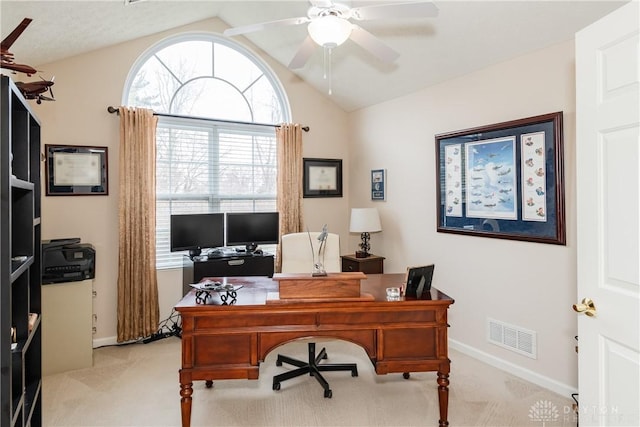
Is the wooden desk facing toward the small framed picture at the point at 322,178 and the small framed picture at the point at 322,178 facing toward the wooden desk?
yes

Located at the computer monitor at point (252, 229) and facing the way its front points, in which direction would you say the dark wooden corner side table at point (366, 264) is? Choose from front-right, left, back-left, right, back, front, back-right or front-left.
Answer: left

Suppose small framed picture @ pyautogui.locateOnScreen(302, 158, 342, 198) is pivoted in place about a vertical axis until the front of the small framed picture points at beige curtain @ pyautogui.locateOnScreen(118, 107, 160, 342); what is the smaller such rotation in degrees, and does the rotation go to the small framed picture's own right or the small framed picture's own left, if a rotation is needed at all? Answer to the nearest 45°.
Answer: approximately 45° to the small framed picture's own right

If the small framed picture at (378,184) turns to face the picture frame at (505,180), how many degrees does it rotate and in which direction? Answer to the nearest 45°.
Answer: approximately 90° to its left

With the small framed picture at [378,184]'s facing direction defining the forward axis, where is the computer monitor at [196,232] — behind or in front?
in front

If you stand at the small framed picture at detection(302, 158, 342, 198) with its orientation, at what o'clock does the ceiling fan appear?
The ceiling fan is roughly at 12 o'clock from the small framed picture.

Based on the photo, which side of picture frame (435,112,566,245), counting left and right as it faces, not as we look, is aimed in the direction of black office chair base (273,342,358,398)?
front

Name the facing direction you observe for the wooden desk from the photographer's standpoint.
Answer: facing away from the viewer

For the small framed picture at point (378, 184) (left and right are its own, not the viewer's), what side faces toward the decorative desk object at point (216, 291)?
front

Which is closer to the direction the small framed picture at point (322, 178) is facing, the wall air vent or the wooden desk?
the wooden desk
